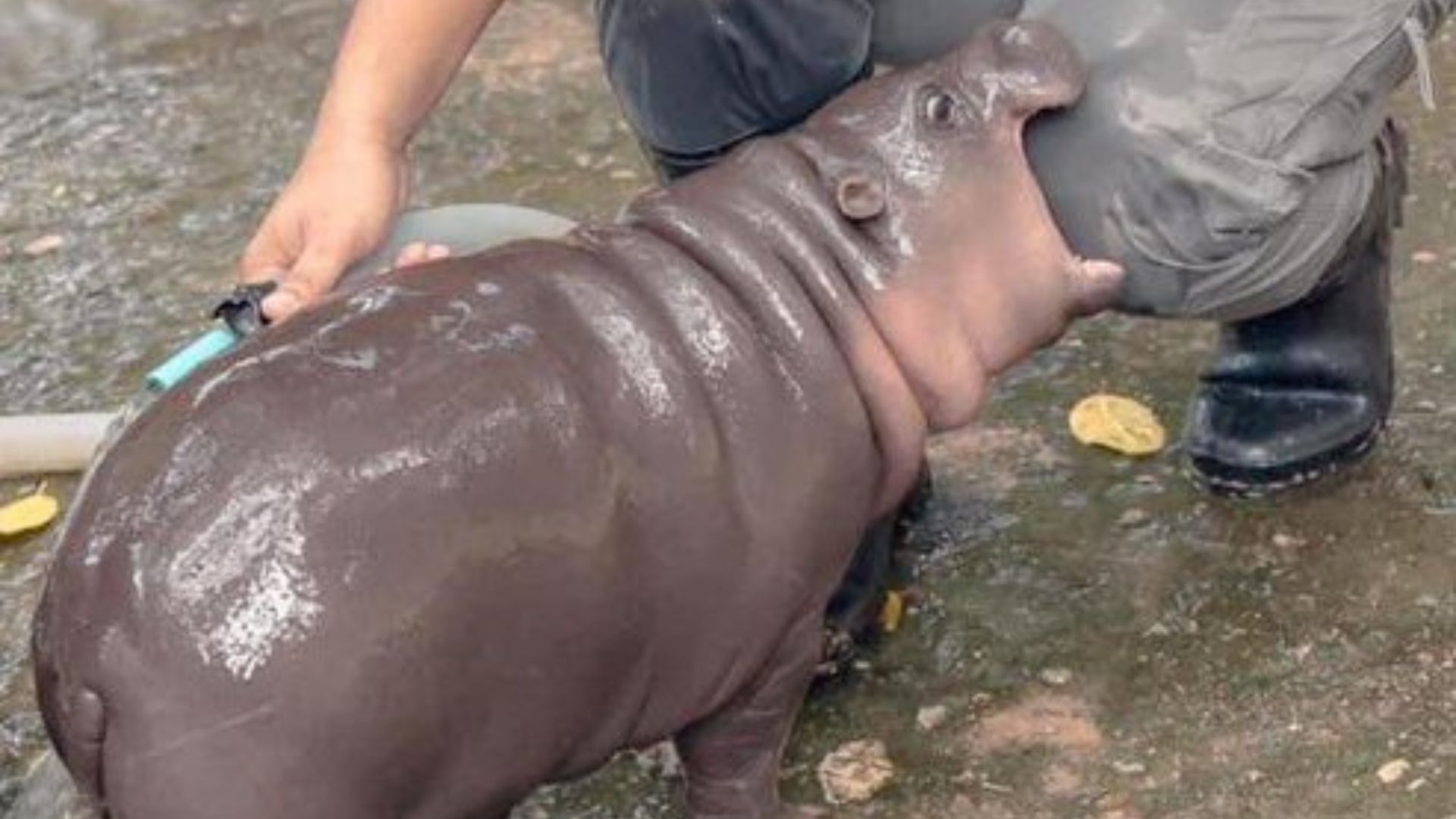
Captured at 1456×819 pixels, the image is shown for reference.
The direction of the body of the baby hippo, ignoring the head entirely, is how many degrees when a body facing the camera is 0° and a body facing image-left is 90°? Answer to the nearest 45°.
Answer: approximately 225°

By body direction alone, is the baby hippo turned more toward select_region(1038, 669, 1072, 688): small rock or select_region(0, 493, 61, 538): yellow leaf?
the small rock

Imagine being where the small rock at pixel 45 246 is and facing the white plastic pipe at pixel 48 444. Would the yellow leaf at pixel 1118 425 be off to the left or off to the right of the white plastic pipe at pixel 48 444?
left

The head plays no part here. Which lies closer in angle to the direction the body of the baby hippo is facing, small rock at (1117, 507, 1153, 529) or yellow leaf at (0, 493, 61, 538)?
the small rock

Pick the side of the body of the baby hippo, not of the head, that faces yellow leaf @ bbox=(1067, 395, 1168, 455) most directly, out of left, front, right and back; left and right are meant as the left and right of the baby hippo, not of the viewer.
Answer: front

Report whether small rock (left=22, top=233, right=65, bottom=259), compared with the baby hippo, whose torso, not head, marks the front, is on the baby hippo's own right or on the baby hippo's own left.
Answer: on the baby hippo's own left

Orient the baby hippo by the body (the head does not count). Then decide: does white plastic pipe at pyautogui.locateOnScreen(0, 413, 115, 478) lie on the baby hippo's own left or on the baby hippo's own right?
on the baby hippo's own left

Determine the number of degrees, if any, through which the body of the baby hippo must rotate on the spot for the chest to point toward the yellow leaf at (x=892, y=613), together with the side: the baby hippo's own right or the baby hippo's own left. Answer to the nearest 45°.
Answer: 0° — it already faces it

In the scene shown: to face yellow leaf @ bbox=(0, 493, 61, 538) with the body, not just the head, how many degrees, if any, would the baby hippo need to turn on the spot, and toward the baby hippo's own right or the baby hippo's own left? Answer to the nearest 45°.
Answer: approximately 90° to the baby hippo's own left

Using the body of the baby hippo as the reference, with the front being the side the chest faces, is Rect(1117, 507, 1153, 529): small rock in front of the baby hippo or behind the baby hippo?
in front

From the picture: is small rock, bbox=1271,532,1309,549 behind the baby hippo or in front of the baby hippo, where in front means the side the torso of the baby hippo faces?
in front
